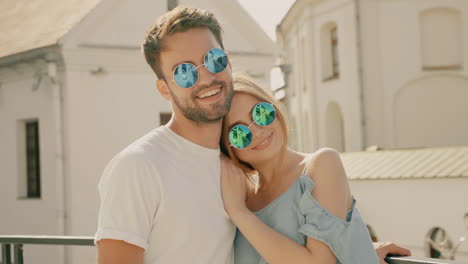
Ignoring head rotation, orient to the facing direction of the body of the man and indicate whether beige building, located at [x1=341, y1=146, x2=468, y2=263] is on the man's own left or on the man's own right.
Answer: on the man's own left

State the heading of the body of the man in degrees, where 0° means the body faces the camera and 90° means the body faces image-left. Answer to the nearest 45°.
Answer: approximately 315°

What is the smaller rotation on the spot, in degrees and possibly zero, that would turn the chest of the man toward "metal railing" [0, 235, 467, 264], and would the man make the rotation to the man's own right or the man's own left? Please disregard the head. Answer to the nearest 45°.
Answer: approximately 180°

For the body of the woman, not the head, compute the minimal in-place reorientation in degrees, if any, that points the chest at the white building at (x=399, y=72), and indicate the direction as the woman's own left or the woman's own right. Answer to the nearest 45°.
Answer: approximately 135° to the woman's own right

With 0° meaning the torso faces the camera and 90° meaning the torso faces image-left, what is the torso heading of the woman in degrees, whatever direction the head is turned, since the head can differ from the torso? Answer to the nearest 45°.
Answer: approximately 45°

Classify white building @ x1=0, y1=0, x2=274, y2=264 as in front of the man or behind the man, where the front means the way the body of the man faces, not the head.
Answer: behind

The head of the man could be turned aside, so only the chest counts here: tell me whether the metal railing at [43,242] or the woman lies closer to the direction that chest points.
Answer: the woman

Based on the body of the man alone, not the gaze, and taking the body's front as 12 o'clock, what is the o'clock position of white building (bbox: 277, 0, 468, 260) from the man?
The white building is roughly at 8 o'clock from the man.

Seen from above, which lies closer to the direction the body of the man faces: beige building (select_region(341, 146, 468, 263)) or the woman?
the woman
